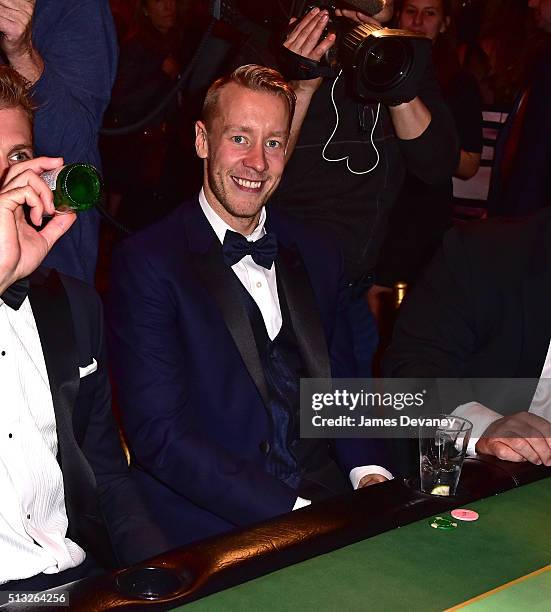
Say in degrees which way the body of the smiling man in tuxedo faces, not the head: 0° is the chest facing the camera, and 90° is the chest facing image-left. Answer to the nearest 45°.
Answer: approximately 315°

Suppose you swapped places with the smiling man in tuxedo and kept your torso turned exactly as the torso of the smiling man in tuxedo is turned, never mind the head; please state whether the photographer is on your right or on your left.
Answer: on your left

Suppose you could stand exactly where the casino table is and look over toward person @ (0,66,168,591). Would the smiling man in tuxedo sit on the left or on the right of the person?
right

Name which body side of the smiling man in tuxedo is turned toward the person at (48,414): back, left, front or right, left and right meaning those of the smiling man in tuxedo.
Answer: right
